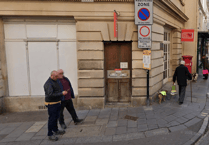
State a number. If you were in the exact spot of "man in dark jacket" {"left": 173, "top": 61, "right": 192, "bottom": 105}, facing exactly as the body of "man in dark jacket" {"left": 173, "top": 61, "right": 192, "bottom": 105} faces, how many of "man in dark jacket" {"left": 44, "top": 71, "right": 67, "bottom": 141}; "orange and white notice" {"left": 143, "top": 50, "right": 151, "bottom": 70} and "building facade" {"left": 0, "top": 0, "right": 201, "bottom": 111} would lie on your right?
0

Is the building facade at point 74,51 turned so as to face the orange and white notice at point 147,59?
no

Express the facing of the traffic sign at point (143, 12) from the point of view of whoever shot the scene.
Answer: facing the viewer

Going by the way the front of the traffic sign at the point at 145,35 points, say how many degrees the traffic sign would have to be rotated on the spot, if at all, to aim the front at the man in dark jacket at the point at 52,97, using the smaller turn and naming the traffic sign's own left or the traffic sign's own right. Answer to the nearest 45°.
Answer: approximately 45° to the traffic sign's own right

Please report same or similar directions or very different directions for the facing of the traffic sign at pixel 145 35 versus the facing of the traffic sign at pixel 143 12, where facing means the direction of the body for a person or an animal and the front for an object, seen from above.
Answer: same or similar directions

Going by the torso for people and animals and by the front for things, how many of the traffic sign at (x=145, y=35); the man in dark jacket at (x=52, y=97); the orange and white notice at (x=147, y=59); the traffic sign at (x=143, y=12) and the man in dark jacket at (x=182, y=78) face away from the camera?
1

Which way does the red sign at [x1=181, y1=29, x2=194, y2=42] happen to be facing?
toward the camera

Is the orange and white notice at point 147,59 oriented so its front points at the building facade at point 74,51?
no

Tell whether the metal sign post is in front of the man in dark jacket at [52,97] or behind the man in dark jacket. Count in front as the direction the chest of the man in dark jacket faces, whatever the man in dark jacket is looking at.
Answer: in front

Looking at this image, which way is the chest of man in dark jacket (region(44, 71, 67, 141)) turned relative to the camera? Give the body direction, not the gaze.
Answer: to the viewer's right

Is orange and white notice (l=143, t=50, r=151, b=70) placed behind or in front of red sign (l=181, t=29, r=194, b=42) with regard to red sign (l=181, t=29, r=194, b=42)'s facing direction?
in front

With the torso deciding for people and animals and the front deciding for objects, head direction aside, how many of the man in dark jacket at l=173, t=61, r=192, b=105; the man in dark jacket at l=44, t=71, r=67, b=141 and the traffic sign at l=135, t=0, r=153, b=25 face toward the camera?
1

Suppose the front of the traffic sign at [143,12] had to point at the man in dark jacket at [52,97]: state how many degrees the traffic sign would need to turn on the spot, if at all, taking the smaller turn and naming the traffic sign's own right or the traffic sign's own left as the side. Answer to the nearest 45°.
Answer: approximately 45° to the traffic sign's own right

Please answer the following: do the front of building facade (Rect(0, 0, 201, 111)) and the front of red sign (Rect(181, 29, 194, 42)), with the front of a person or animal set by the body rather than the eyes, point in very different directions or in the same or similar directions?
same or similar directions

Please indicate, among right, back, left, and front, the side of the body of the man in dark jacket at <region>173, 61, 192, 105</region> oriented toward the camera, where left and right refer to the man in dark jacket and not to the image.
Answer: back

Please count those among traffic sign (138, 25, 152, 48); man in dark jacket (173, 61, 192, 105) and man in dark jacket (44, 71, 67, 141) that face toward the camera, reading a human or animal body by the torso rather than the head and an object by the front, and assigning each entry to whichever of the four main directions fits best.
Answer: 1
